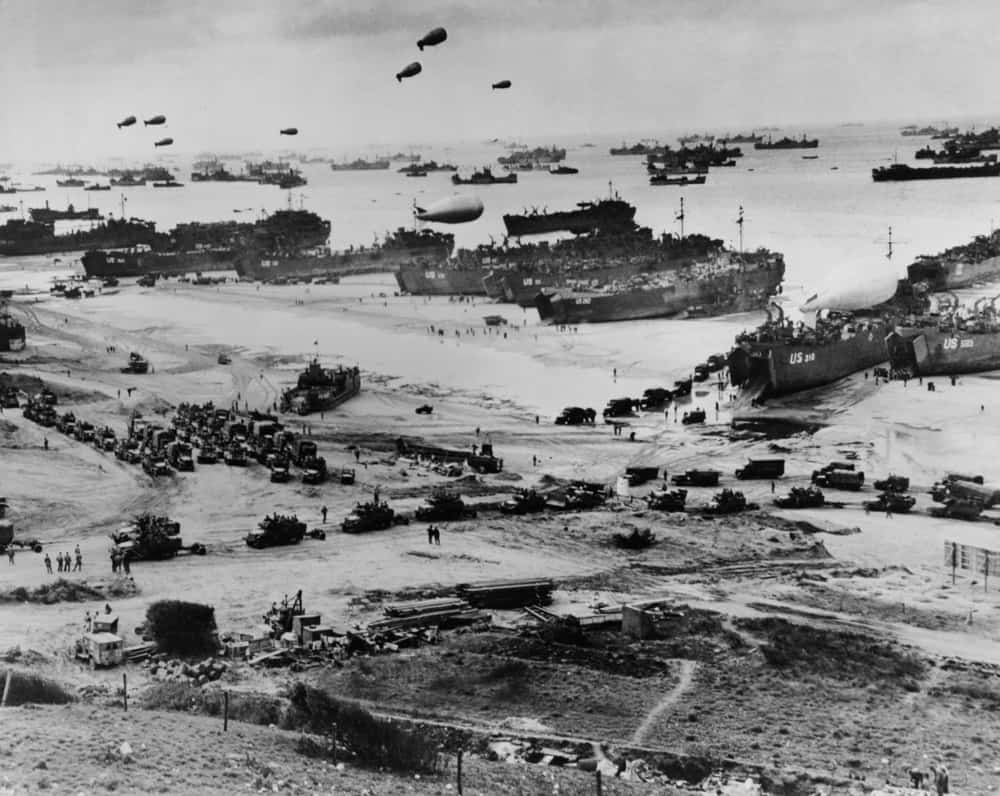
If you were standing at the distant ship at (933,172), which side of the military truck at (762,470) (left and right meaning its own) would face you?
right

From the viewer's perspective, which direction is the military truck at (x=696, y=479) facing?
to the viewer's left

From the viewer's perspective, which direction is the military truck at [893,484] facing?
to the viewer's left

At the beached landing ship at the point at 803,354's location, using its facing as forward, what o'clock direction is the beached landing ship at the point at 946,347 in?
the beached landing ship at the point at 946,347 is roughly at 7 o'clock from the beached landing ship at the point at 803,354.

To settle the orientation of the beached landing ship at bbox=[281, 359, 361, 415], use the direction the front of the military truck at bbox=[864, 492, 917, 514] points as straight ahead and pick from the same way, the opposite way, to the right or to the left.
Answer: to the left

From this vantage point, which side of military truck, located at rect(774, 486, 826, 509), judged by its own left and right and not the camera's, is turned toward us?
left

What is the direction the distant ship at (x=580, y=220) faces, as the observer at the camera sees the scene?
facing to the left of the viewer

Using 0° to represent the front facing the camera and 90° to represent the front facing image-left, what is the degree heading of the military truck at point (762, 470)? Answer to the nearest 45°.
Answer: approximately 90°

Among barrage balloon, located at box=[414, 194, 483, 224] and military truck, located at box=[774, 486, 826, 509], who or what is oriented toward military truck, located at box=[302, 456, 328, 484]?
military truck, located at box=[774, 486, 826, 509]

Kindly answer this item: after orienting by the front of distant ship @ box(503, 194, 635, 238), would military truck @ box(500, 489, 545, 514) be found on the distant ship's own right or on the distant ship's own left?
on the distant ship's own left

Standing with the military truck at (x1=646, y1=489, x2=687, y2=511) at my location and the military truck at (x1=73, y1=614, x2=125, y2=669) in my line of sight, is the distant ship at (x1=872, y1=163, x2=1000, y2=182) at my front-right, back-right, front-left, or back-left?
back-right

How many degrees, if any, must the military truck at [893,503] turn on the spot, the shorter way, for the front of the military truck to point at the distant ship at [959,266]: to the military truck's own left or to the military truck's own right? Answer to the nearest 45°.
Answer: approximately 90° to the military truck's own right
